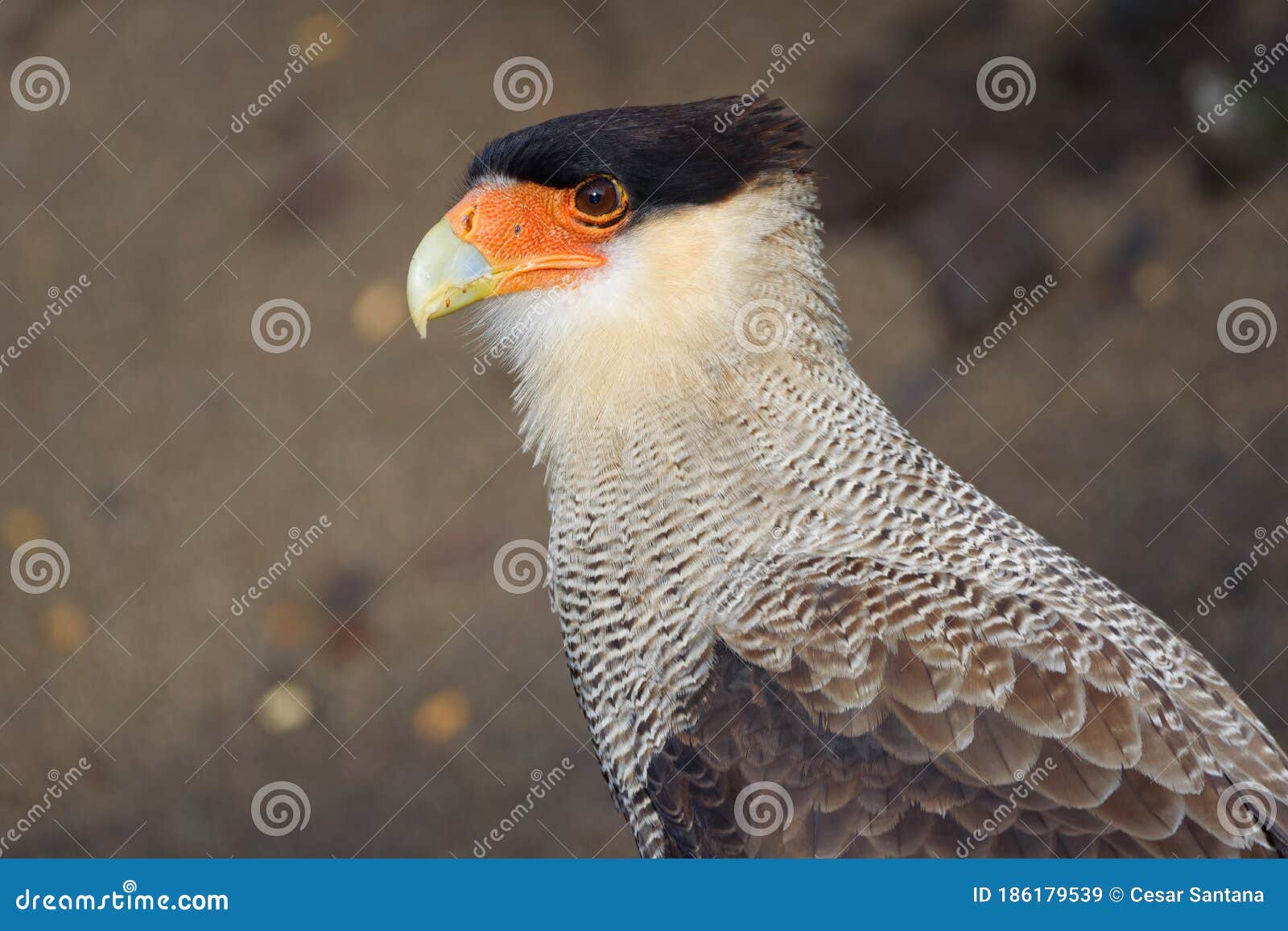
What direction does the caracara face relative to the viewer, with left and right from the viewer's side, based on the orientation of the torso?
facing to the left of the viewer
